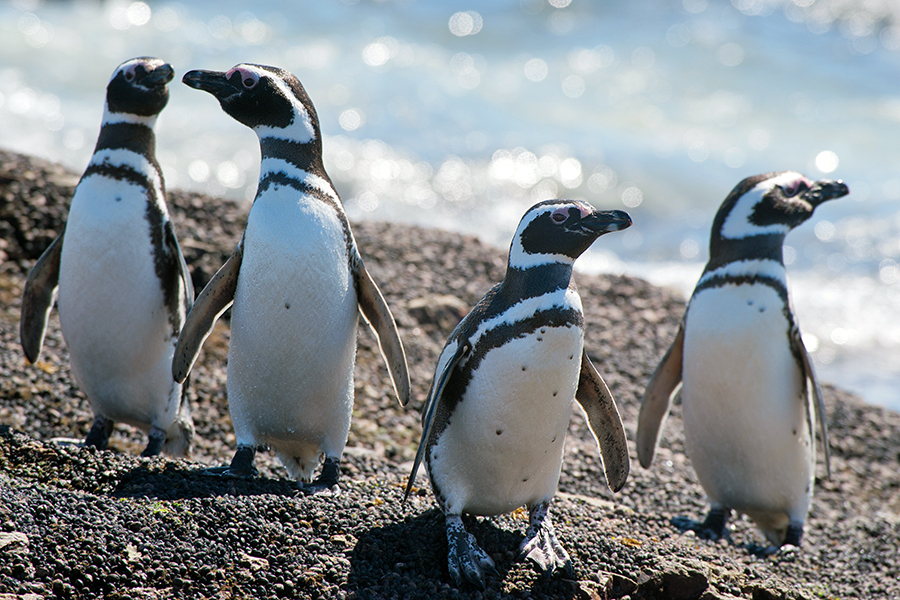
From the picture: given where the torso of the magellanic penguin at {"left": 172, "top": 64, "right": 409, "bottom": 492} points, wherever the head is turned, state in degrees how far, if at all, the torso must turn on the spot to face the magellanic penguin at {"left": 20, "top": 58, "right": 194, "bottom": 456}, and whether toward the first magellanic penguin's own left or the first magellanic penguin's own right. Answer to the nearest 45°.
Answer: approximately 90° to the first magellanic penguin's own right

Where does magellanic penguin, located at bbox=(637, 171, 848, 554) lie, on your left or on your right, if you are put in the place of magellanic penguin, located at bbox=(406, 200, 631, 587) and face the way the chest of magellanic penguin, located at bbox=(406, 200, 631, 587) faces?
on your left

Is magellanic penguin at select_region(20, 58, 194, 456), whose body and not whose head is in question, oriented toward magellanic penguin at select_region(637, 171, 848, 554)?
no

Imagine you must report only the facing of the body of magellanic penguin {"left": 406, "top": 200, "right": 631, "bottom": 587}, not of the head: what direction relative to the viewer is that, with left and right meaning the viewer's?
facing the viewer and to the right of the viewer

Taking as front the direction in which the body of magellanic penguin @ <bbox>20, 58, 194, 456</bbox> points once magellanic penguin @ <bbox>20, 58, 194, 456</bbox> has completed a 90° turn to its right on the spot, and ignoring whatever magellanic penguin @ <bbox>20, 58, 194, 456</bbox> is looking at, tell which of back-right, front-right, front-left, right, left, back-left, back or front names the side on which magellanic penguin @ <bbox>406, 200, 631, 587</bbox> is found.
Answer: back

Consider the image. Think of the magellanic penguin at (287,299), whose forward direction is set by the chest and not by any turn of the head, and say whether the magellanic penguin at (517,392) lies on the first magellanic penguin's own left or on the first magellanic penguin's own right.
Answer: on the first magellanic penguin's own left

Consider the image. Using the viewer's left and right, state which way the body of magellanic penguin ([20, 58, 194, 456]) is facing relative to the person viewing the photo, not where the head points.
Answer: facing the viewer and to the left of the viewer

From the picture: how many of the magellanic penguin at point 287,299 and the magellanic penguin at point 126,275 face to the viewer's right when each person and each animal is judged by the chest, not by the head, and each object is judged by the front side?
0

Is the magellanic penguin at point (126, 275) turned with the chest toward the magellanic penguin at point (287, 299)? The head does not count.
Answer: no

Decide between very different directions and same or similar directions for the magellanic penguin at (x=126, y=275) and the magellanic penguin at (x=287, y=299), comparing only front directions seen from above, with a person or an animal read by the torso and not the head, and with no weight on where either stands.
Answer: same or similar directions
